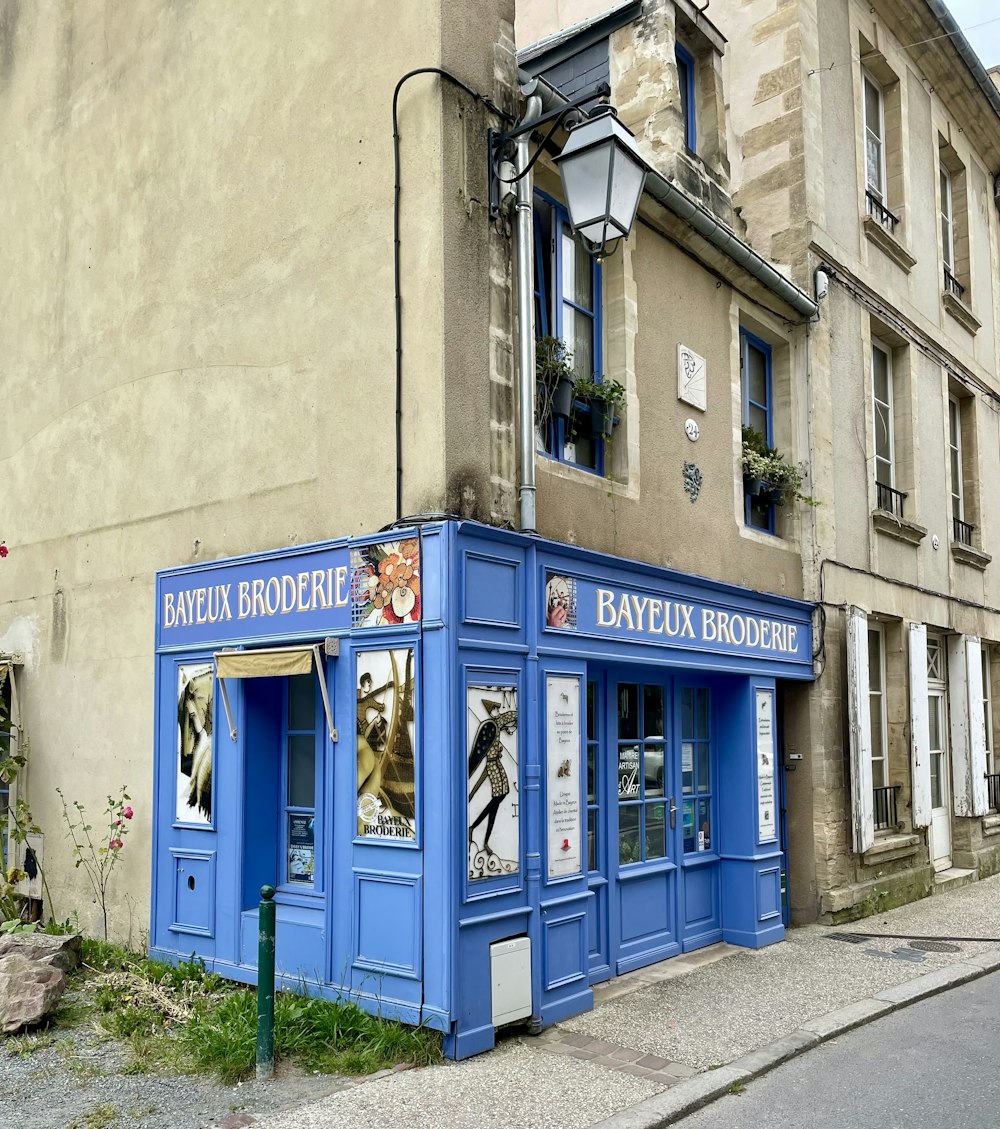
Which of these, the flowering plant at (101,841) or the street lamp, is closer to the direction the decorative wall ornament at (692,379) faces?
the street lamp

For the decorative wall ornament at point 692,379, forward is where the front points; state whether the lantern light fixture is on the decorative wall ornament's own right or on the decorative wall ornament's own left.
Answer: on the decorative wall ornament's own right

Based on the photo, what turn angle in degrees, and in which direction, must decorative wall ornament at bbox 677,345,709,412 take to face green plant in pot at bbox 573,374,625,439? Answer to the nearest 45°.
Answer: approximately 90° to its right

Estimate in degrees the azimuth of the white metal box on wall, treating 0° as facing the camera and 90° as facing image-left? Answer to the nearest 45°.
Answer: approximately 315°

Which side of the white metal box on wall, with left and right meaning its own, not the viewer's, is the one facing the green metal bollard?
right
